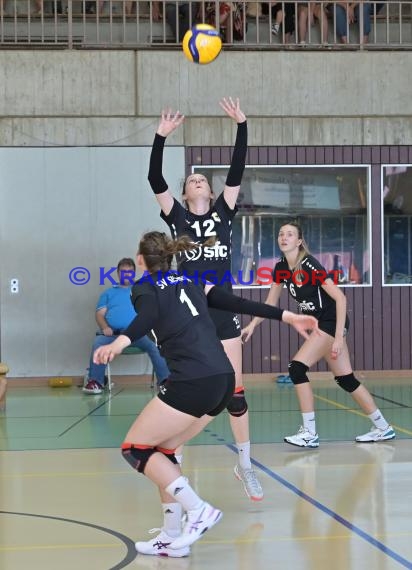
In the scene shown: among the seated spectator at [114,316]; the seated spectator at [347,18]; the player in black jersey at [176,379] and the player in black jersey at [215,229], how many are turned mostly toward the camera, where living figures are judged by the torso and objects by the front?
3

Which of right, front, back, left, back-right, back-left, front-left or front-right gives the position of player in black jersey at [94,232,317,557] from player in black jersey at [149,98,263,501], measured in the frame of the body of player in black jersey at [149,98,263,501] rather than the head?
front

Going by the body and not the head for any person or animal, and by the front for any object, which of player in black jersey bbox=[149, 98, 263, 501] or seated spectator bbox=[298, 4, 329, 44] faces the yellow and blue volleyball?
the seated spectator

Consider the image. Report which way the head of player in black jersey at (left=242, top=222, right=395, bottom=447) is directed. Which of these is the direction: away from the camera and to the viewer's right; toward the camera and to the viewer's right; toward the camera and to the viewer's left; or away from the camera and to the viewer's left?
toward the camera and to the viewer's left

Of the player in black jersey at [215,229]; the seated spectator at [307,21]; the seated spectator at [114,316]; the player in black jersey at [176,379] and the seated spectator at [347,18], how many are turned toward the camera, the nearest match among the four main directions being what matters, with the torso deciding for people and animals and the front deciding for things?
4

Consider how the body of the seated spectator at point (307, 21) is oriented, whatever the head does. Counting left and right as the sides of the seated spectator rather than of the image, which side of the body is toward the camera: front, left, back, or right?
front

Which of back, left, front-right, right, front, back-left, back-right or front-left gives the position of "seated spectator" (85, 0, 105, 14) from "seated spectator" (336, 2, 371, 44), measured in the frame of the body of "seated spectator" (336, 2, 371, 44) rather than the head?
right

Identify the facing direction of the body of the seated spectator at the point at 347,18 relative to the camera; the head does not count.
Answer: toward the camera

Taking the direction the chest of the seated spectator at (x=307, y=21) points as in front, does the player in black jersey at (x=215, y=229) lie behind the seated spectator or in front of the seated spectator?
in front

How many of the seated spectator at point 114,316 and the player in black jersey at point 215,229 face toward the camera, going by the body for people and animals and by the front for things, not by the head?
2

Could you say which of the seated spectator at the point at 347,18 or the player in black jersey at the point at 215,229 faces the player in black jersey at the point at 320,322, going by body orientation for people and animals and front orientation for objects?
the seated spectator

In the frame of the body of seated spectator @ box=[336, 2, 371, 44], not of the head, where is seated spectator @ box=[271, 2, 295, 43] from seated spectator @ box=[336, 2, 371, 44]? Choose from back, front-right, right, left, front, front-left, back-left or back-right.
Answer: right

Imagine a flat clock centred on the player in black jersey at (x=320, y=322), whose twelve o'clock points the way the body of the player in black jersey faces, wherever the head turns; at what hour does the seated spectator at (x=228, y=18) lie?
The seated spectator is roughly at 4 o'clock from the player in black jersey.

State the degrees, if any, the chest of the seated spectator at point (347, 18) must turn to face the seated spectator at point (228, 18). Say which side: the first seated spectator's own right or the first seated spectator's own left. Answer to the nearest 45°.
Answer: approximately 90° to the first seated spectator's own right

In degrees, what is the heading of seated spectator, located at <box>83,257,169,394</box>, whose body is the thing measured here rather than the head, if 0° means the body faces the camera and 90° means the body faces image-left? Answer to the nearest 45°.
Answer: approximately 0°

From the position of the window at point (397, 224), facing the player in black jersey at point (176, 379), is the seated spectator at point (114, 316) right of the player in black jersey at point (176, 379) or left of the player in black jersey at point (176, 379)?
right
